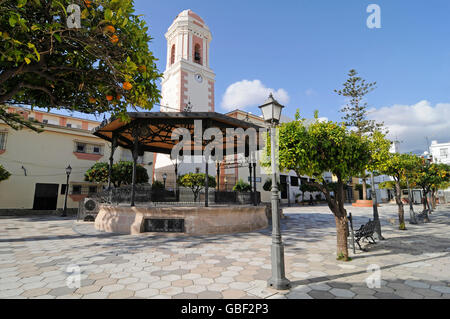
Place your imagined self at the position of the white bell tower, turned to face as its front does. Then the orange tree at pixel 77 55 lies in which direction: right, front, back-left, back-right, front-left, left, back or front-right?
front-right

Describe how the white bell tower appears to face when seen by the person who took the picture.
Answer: facing the viewer and to the right of the viewer

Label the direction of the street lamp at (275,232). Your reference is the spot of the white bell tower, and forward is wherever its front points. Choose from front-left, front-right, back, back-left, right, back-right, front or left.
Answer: front-right
